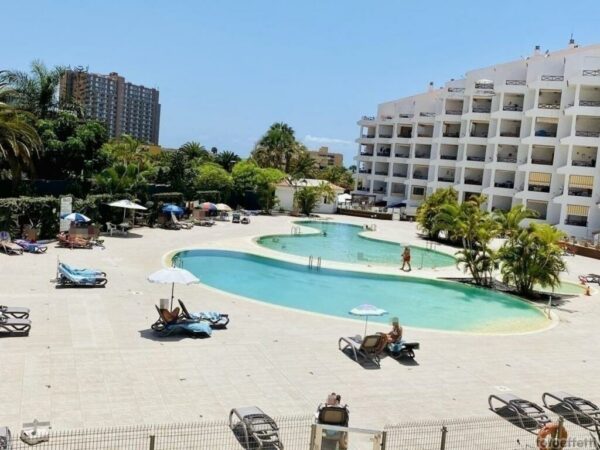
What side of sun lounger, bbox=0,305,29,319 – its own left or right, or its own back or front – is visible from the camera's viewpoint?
right

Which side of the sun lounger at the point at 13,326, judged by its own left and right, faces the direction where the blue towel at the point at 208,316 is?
front

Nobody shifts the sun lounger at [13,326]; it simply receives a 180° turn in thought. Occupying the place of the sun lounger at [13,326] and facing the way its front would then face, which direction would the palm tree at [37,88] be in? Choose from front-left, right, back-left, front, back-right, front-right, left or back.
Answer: right

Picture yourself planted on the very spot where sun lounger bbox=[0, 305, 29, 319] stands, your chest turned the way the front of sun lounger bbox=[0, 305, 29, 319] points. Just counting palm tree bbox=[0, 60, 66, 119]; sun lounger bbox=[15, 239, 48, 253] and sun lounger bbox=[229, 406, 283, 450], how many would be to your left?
2

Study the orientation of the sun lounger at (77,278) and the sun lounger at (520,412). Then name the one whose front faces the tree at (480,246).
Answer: the sun lounger at (77,278)

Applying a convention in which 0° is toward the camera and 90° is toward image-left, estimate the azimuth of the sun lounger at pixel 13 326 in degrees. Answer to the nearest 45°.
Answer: approximately 270°

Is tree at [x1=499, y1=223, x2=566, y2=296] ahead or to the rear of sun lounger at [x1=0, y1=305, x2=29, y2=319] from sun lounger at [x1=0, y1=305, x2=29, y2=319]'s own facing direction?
ahead

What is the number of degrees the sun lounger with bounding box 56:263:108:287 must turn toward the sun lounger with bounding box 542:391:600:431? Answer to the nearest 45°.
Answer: approximately 45° to its right

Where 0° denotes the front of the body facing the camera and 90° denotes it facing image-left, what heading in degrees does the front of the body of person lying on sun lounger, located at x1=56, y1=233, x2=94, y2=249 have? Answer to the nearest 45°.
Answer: approximately 270°

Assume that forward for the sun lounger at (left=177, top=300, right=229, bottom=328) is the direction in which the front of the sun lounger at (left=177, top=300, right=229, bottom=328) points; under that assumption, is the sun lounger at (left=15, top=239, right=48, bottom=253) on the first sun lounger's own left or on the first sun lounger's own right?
on the first sun lounger's own left

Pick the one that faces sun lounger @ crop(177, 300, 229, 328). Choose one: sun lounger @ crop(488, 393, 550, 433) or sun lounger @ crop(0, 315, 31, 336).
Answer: sun lounger @ crop(0, 315, 31, 336)

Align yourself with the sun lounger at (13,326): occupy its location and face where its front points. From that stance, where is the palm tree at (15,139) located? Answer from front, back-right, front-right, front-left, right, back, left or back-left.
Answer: left

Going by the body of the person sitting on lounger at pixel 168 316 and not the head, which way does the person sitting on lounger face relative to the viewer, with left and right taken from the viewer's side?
facing to the right of the viewer
